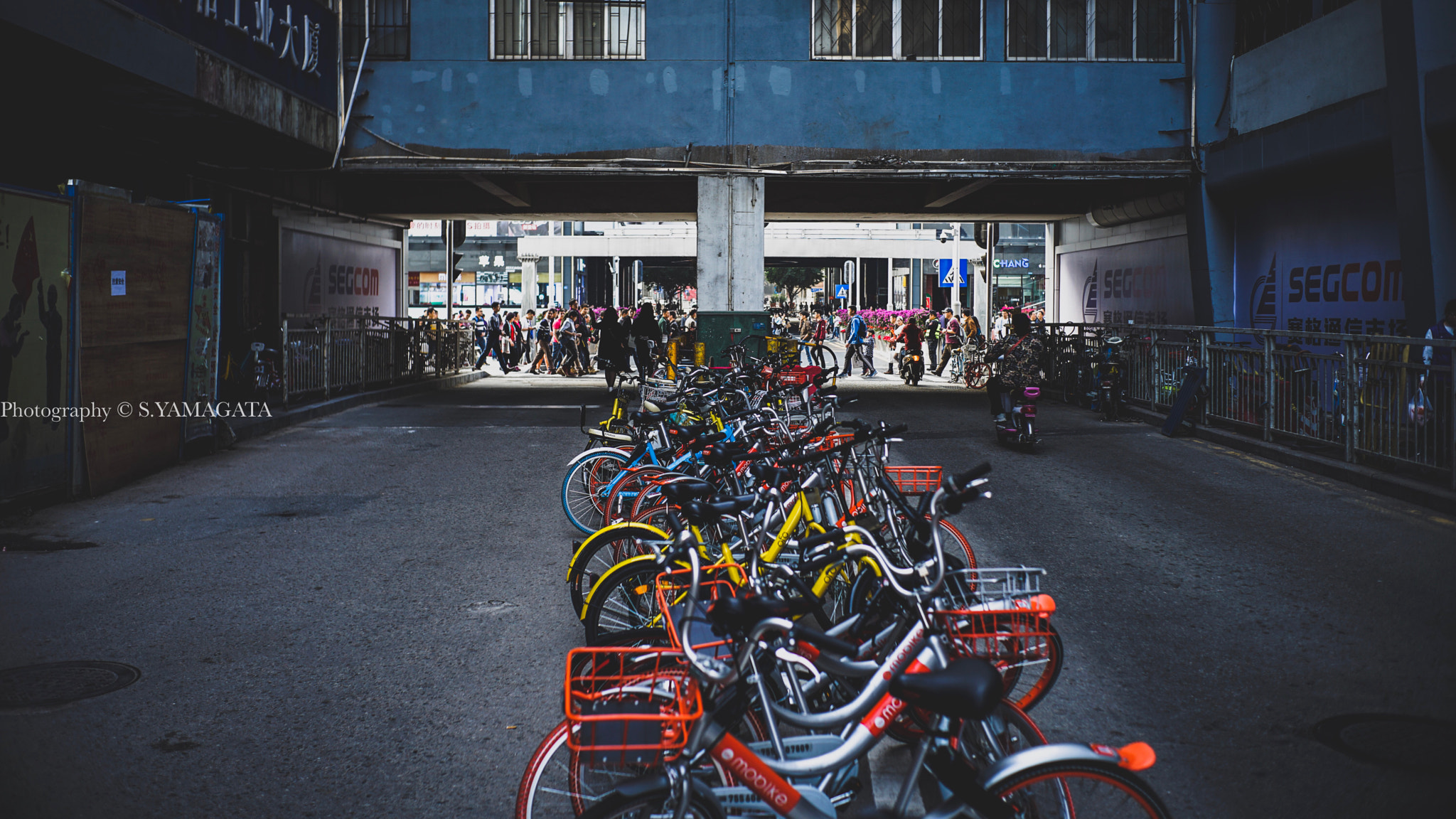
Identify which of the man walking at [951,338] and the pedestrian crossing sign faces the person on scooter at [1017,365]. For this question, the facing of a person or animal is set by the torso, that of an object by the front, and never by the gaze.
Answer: the pedestrian crossing sign

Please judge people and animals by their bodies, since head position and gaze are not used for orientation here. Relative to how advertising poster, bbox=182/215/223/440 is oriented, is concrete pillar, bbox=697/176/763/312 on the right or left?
on its left

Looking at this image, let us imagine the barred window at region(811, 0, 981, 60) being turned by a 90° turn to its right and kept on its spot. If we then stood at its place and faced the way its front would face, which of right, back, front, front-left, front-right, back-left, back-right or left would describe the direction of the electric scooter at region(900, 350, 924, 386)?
right

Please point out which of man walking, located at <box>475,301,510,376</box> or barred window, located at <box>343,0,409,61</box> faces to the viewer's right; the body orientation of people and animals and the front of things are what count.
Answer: the man walking

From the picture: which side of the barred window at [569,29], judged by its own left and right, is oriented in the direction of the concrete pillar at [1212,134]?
left

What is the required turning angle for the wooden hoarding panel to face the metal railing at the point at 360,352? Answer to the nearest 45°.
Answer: approximately 135° to its left

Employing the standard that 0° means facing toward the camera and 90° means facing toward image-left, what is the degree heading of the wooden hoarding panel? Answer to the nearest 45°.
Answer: approximately 315°

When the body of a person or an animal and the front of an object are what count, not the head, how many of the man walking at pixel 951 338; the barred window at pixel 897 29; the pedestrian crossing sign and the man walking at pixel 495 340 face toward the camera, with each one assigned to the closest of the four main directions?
2

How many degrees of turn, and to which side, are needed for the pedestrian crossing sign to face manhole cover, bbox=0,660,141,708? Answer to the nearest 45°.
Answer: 0° — it already faces it

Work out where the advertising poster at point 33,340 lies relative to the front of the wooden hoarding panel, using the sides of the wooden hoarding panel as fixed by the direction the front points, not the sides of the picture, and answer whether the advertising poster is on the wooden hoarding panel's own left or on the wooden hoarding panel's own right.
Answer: on the wooden hoarding panel's own right

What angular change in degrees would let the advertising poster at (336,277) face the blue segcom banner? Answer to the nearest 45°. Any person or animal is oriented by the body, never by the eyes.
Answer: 0° — it already faces it

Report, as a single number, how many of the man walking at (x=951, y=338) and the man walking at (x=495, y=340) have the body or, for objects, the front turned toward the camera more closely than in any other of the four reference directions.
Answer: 0

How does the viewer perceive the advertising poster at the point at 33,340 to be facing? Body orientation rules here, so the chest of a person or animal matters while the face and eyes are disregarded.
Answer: facing the viewer and to the right of the viewer
